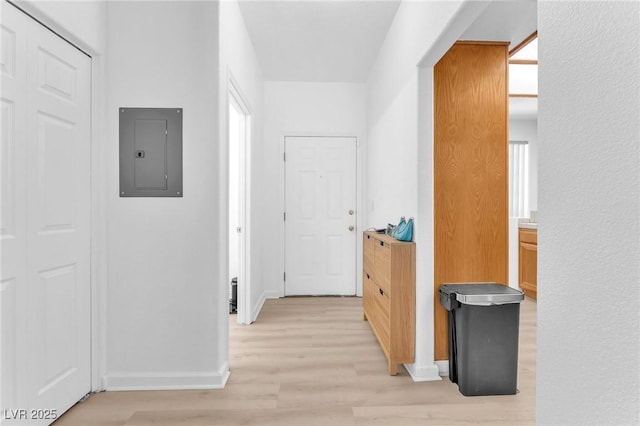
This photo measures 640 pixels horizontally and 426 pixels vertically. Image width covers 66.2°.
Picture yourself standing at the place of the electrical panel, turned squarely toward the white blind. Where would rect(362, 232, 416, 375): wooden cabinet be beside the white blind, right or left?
right

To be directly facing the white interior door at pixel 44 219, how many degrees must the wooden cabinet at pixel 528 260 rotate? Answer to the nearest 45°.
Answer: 0° — it already faces it

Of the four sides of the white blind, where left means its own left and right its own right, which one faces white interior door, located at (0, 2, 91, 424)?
front

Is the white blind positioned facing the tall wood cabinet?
yes

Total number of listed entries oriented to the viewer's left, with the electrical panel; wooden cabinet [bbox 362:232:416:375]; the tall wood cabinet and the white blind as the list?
1

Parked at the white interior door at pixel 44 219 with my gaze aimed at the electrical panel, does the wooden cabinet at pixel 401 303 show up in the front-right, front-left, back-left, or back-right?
front-right

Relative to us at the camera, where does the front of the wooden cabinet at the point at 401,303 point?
facing to the left of the viewer

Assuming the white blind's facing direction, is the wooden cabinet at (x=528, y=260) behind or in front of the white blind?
in front

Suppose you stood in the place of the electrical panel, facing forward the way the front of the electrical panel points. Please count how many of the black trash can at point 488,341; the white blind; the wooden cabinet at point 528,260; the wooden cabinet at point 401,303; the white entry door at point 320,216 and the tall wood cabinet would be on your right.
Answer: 0

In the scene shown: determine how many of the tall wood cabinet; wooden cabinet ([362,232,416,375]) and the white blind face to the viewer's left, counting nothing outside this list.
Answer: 1

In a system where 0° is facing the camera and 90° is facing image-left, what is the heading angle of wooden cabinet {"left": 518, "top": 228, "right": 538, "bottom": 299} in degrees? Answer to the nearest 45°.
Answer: approximately 45°

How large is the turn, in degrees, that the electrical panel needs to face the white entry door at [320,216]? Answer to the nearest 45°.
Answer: approximately 135° to its left

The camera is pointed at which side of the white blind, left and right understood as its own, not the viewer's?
front

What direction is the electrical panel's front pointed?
toward the camera

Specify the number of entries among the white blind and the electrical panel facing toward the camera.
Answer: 2

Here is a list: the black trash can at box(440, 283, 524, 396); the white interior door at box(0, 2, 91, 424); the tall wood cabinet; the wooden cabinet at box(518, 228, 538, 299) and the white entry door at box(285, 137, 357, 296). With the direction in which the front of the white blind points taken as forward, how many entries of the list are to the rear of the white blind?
0
